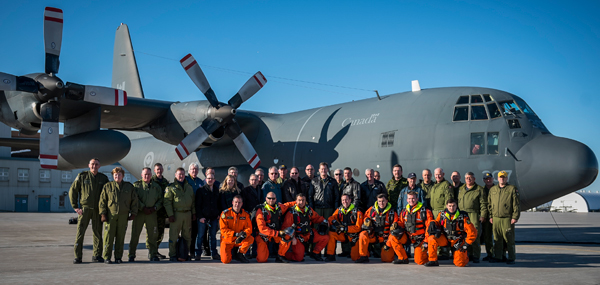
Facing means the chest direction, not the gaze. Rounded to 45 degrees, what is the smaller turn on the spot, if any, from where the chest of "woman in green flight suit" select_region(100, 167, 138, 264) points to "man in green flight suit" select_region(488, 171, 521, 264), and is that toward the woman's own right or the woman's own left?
approximately 90° to the woman's own left

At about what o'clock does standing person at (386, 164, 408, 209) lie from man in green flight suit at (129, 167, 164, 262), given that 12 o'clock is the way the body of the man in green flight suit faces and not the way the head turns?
The standing person is roughly at 9 o'clock from the man in green flight suit.

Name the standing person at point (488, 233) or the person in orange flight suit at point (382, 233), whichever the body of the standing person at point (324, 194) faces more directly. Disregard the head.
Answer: the person in orange flight suit

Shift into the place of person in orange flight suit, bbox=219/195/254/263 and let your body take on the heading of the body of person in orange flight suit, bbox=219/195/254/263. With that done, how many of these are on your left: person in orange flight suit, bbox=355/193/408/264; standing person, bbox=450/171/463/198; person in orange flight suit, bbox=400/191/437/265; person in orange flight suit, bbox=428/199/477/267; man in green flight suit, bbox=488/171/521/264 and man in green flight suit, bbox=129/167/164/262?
5

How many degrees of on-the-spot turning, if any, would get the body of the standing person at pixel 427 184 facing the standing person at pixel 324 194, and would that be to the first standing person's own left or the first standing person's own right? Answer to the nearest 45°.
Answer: approximately 90° to the first standing person's own right

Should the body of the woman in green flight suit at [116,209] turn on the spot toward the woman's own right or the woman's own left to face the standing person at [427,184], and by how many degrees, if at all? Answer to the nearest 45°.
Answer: approximately 90° to the woman's own left

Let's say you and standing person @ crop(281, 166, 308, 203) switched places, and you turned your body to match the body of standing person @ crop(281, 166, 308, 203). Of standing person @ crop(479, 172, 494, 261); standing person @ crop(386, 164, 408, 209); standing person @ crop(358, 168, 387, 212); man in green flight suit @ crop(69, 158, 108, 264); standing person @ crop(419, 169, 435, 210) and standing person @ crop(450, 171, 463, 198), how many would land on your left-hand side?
5

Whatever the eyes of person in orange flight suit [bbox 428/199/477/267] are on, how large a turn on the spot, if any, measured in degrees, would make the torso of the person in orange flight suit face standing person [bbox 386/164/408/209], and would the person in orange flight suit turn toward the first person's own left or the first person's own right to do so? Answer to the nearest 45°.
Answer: approximately 135° to the first person's own right

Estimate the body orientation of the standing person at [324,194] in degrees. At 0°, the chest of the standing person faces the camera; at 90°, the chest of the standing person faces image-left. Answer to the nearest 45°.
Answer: approximately 0°
